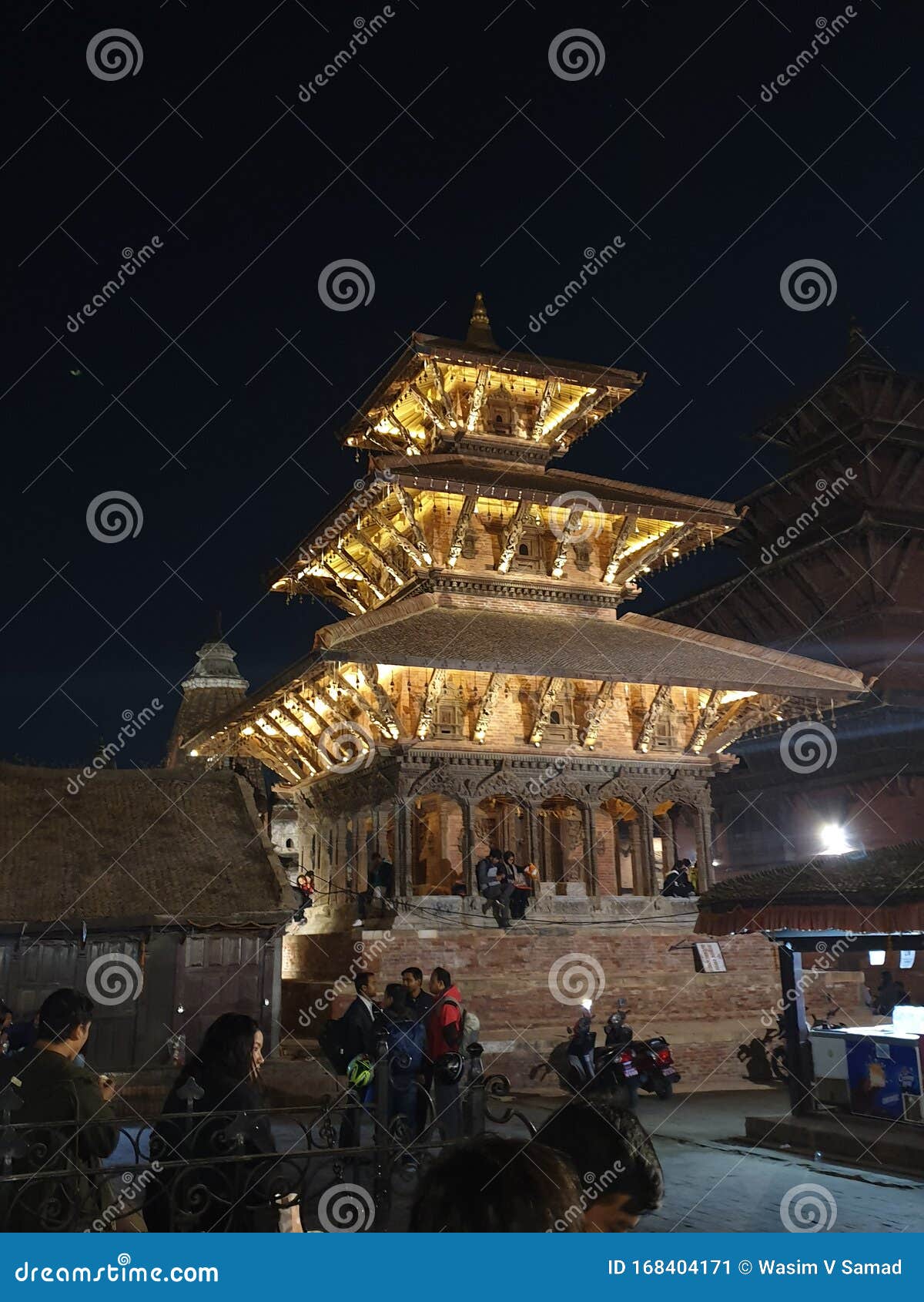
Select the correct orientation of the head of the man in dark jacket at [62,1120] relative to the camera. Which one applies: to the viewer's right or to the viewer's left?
to the viewer's right

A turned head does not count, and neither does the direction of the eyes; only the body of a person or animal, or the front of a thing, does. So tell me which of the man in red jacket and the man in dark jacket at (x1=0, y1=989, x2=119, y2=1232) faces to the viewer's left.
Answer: the man in red jacket

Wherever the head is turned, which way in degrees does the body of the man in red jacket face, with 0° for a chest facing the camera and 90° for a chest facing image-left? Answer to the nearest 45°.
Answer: approximately 90°

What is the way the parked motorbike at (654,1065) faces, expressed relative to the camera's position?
facing away from the viewer and to the left of the viewer

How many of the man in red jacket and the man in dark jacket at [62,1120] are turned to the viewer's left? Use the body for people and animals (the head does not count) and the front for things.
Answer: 1

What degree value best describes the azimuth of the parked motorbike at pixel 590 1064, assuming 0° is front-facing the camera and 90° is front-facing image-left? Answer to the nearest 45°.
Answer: approximately 135°

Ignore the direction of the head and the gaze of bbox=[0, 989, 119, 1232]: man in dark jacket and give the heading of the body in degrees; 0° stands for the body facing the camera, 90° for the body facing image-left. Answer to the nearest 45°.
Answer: approximately 225°

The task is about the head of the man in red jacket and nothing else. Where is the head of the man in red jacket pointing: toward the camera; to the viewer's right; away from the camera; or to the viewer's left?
to the viewer's left
